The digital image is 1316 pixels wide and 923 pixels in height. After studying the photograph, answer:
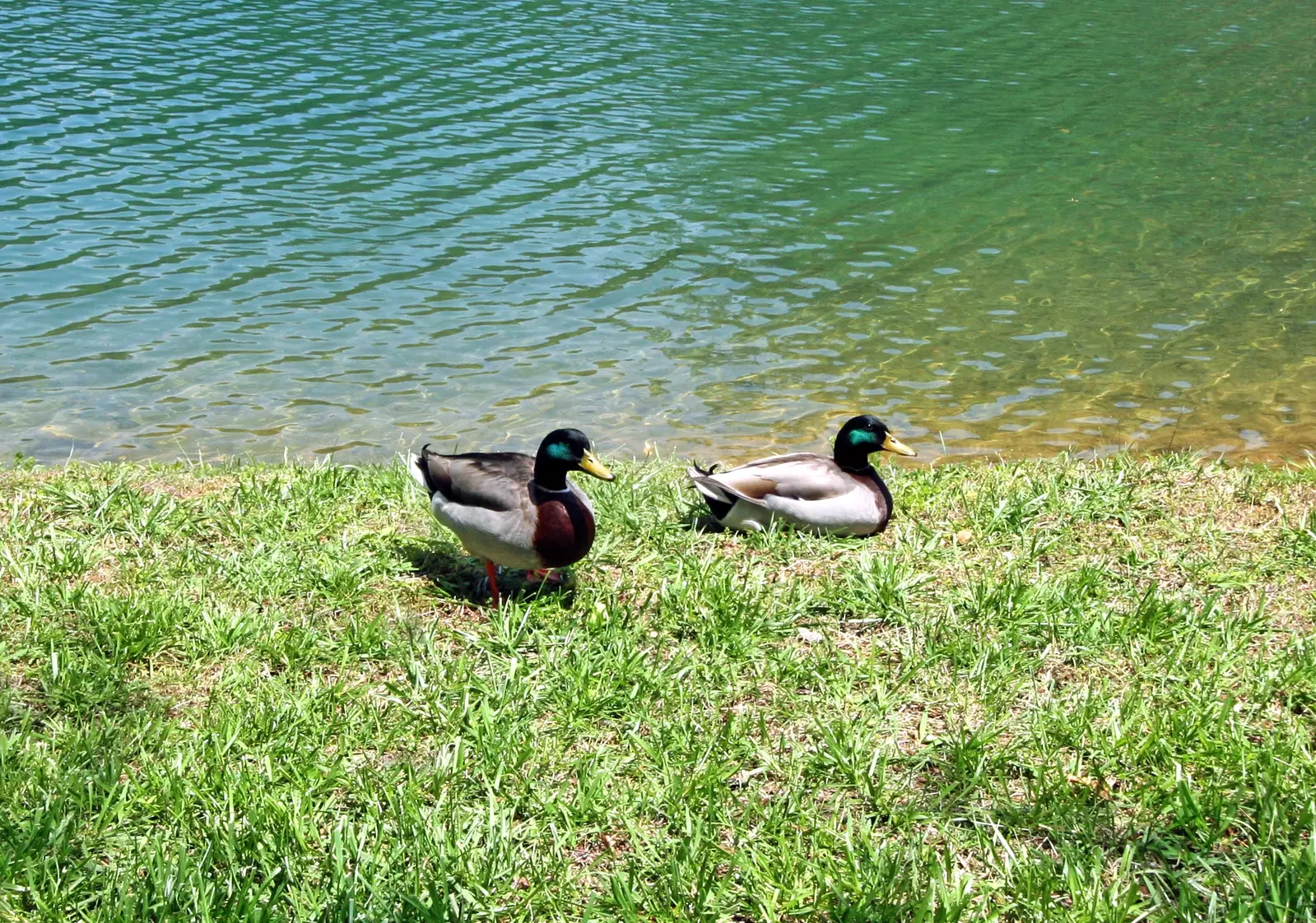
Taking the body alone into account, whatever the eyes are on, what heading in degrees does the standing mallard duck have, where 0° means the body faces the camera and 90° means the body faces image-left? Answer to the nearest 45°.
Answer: approximately 315°

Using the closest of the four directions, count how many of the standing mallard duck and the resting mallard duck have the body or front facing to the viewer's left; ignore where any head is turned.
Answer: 0

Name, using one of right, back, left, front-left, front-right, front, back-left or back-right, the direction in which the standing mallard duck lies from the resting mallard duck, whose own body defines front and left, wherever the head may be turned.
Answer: back-right

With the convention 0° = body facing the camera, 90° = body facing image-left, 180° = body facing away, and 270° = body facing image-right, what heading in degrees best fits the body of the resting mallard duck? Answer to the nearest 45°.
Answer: approximately 270°

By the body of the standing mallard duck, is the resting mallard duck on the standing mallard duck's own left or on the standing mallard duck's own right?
on the standing mallard duck's own left
